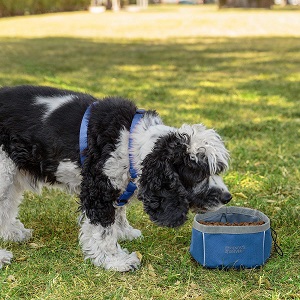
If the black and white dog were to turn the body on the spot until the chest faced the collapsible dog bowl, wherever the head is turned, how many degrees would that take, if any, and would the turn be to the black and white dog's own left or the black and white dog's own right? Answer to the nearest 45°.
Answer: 0° — it already faces it

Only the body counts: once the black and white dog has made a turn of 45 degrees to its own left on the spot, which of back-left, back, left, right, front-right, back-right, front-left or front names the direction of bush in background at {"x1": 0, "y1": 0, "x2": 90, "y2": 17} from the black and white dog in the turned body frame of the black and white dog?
front-left

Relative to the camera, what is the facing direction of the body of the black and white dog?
to the viewer's right
